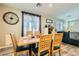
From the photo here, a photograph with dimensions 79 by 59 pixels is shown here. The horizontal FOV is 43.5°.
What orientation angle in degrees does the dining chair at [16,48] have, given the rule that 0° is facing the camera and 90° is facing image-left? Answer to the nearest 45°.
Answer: approximately 270°

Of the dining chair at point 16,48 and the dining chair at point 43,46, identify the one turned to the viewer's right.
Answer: the dining chair at point 16,48

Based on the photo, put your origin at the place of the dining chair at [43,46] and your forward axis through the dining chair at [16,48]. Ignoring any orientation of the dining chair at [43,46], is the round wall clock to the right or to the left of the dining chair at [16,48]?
right

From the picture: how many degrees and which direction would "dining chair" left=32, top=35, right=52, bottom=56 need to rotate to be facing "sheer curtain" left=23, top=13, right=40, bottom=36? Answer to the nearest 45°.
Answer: approximately 45° to its right

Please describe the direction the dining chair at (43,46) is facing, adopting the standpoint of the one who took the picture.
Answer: facing away from the viewer and to the left of the viewer
